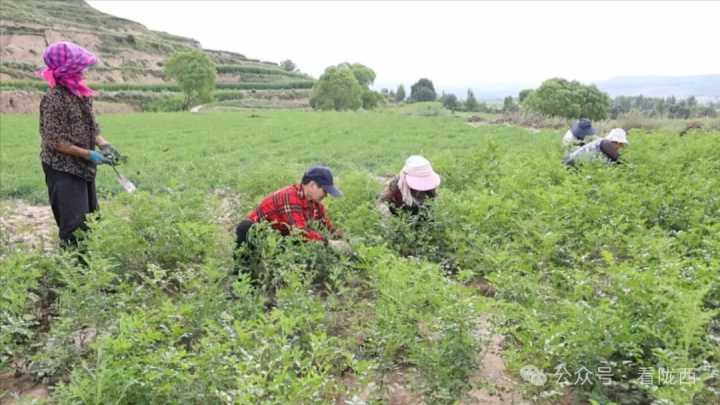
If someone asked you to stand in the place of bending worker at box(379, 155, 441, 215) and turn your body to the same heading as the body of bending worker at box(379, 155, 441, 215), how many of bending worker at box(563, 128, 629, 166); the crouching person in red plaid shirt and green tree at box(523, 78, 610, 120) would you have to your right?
1

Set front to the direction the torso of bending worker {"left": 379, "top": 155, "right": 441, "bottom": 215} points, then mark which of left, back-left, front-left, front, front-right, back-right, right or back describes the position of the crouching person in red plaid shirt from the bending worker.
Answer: right

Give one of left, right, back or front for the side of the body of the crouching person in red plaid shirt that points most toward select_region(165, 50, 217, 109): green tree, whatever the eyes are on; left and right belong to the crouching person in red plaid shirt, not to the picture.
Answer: left

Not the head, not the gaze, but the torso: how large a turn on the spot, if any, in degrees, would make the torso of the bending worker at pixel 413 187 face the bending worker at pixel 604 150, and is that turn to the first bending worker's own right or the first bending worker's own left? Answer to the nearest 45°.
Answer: approximately 90° to the first bending worker's own left

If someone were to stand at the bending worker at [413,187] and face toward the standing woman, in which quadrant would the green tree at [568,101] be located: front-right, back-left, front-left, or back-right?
back-right

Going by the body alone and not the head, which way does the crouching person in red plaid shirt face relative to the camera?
to the viewer's right
